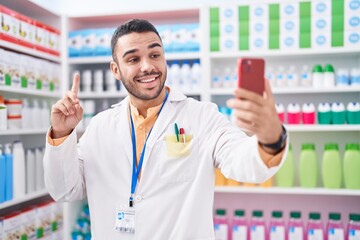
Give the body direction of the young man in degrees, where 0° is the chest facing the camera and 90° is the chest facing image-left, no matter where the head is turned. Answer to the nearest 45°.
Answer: approximately 0°

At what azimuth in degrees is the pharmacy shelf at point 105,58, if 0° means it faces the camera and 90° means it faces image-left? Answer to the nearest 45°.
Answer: approximately 0°

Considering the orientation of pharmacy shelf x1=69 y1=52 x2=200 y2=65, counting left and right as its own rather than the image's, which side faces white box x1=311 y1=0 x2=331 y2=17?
left

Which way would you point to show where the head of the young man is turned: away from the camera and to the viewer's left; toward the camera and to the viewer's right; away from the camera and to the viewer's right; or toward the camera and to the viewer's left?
toward the camera and to the viewer's right

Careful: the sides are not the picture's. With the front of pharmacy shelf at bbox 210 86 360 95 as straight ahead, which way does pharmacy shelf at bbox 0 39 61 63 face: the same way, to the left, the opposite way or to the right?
to the left

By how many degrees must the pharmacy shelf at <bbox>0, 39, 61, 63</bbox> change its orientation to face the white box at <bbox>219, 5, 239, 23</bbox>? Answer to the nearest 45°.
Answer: approximately 45° to its left

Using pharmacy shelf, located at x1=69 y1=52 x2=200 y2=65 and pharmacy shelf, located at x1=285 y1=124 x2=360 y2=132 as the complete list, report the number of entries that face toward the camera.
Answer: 2

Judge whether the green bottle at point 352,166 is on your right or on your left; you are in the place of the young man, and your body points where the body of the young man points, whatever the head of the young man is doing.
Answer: on your left
